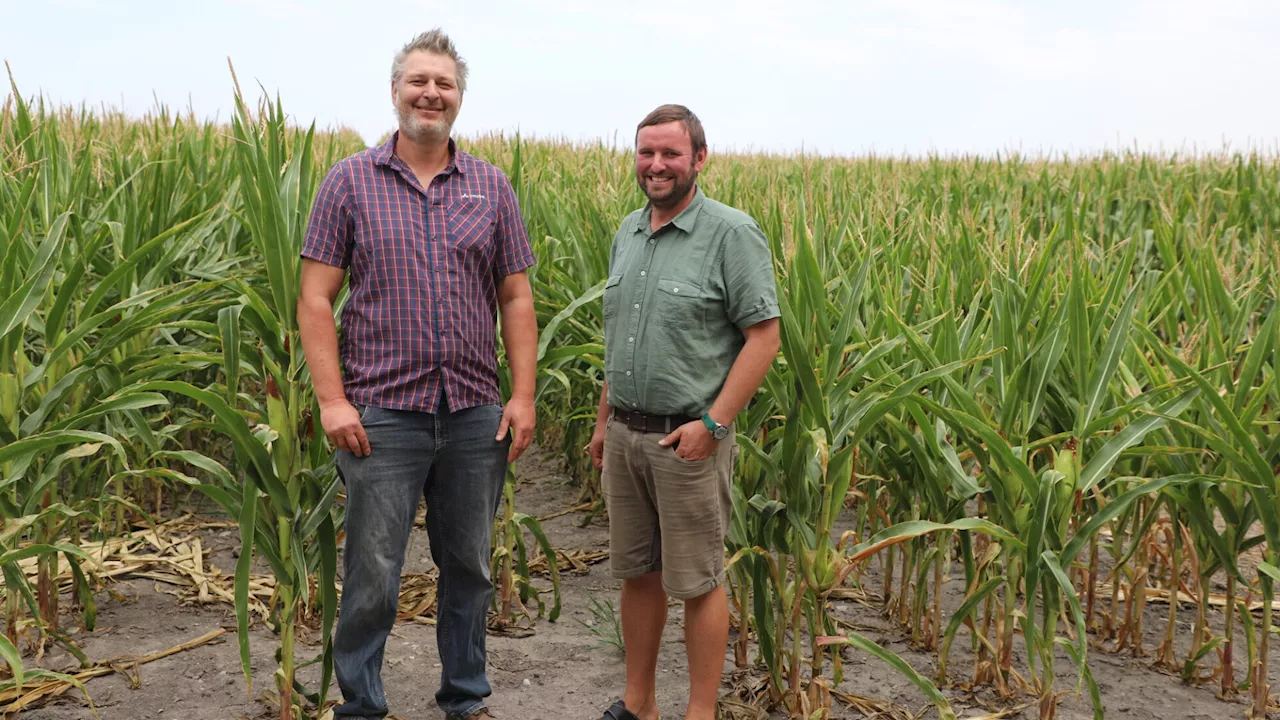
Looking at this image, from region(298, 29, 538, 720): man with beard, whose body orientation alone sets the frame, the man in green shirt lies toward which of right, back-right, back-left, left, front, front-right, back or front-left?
left

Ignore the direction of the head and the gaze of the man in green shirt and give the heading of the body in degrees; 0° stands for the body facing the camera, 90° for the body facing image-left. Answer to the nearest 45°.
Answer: approximately 45°
